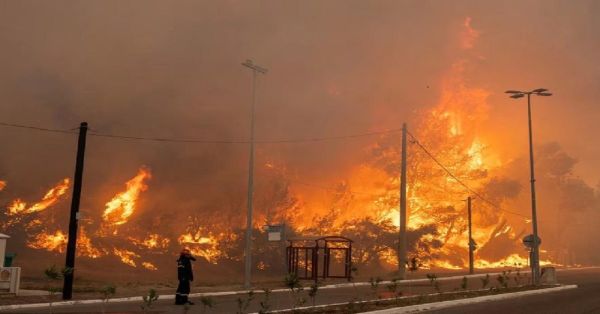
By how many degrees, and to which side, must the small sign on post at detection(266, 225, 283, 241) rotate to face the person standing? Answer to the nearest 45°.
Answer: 0° — it already faces them

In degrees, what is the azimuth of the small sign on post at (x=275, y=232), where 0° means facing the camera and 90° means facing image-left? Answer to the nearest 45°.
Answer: approximately 0°
